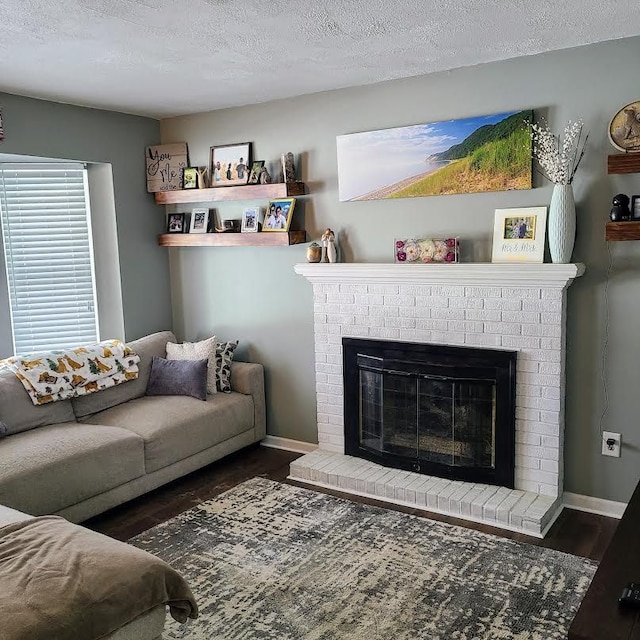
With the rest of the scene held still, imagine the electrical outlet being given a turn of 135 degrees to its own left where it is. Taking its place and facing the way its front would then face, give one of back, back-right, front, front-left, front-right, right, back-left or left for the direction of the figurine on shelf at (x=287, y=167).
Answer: back-left

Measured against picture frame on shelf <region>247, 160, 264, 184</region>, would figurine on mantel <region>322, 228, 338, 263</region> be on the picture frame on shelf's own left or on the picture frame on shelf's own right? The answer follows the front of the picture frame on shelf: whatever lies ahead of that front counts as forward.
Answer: on the picture frame on shelf's own left

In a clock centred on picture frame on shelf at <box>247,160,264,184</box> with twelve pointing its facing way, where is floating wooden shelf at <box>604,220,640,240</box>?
The floating wooden shelf is roughly at 9 o'clock from the picture frame on shelf.

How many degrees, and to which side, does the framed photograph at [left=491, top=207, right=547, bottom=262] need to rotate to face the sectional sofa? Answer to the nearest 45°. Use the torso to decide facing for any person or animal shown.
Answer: approximately 90° to its right

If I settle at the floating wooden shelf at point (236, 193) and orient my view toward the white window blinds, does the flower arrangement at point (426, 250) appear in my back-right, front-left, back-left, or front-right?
back-left

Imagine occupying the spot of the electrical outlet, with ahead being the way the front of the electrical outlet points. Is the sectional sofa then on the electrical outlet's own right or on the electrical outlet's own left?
on the electrical outlet's own right

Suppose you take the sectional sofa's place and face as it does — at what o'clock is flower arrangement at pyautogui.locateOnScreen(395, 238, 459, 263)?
The flower arrangement is roughly at 11 o'clock from the sectional sofa.

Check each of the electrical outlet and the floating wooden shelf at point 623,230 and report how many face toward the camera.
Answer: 2

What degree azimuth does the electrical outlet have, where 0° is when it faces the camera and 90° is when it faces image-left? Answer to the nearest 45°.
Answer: approximately 0°

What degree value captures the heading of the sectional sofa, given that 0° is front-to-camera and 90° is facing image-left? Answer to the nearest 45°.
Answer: approximately 315°
